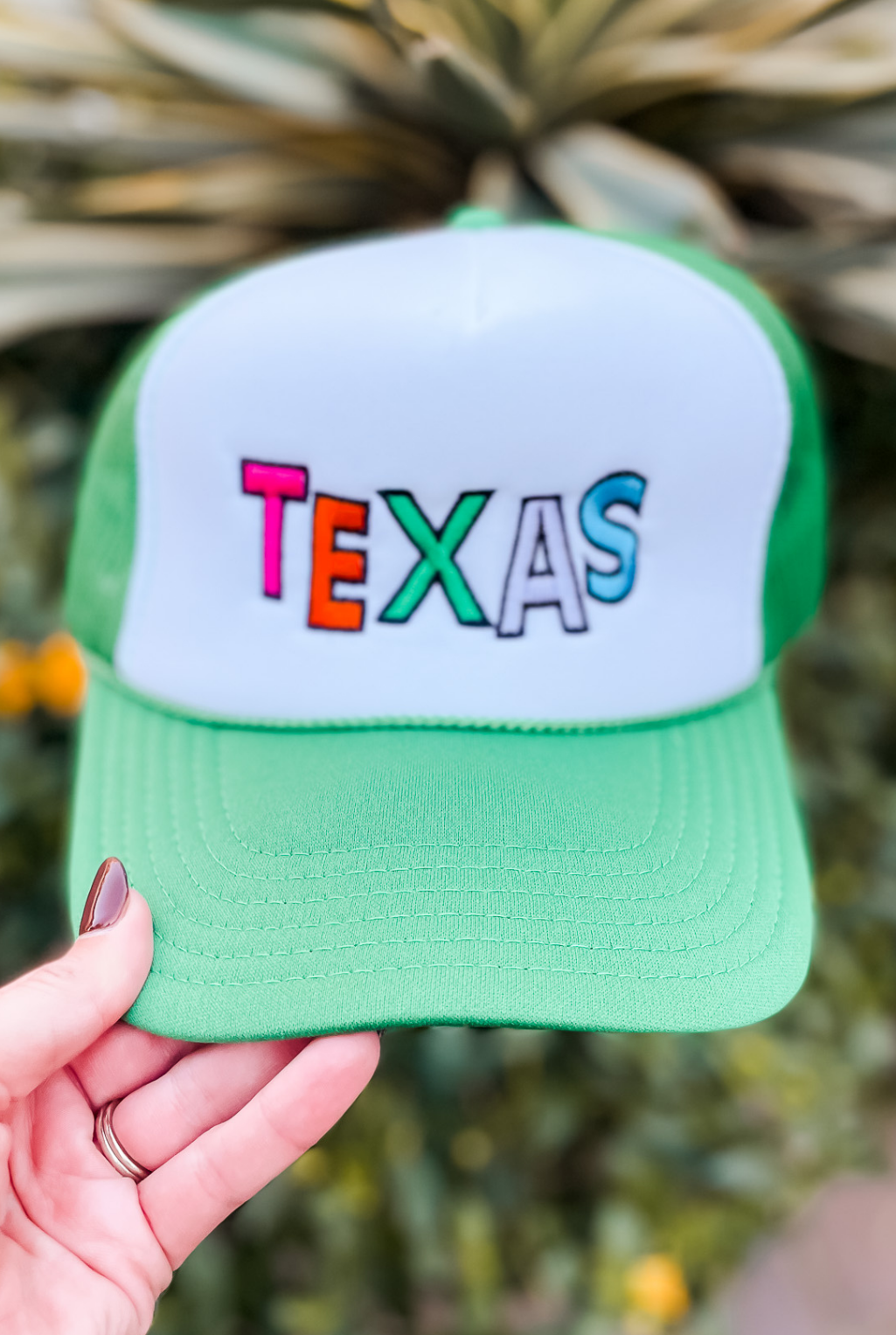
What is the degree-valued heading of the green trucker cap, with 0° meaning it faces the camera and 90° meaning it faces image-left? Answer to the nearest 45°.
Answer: approximately 0°
